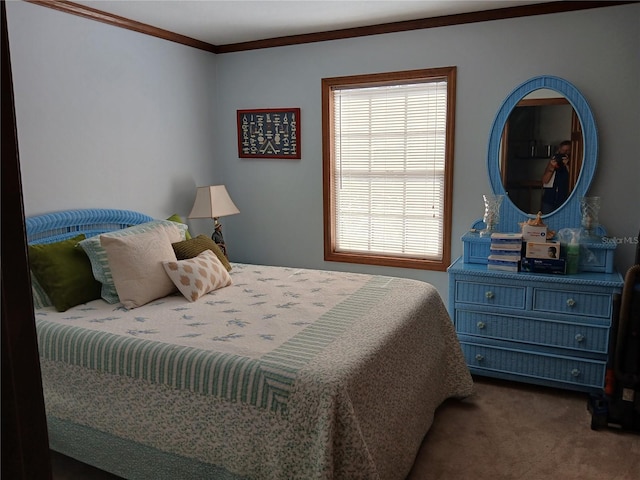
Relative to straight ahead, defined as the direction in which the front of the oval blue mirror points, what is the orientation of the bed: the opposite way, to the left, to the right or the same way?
to the left

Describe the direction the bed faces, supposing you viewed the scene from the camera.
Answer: facing the viewer and to the right of the viewer

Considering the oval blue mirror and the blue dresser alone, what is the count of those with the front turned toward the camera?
2

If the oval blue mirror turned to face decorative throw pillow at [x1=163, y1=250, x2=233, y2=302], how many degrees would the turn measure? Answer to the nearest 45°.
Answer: approximately 45° to its right

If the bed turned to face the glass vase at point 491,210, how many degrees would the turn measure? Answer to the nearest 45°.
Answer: approximately 90° to its left

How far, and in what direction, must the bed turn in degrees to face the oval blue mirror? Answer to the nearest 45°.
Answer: approximately 90° to its left

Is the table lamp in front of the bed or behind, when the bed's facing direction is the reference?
behind

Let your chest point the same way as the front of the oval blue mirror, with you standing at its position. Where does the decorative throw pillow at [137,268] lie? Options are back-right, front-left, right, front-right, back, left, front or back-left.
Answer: front-right

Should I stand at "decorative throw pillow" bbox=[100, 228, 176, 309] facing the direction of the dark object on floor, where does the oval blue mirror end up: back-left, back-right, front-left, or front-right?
front-left

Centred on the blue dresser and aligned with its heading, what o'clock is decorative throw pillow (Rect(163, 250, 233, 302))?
The decorative throw pillow is roughly at 2 o'clock from the blue dresser.

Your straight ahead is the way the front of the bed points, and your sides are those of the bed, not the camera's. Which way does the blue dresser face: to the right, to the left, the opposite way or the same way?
to the right

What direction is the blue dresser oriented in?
toward the camera

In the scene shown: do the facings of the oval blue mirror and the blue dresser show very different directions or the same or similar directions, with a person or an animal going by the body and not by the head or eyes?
same or similar directions
